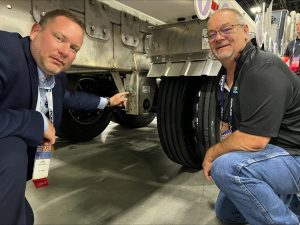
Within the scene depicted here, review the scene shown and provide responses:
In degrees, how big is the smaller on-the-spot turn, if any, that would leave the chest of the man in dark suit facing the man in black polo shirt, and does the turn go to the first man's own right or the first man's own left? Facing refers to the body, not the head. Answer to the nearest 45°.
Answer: approximately 45° to the first man's own left

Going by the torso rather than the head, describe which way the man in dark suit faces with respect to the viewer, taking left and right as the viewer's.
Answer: facing the viewer and to the right of the viewer
